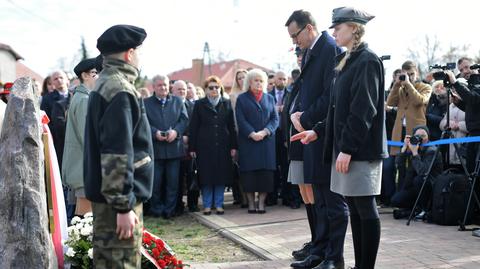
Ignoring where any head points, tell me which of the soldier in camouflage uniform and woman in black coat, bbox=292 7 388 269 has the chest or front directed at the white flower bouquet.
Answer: the woman in black coat

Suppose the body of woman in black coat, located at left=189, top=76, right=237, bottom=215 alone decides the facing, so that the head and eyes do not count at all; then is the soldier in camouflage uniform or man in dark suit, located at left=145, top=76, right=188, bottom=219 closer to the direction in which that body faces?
the soldier in camouflage uniform

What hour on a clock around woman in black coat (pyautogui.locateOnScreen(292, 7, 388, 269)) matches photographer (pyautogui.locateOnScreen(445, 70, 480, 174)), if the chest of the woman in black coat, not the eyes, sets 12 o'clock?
The photographer is roughly at 4 o'clock from the woman in black coat.

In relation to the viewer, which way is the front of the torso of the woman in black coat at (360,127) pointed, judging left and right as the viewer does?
facing to the left of the viewer

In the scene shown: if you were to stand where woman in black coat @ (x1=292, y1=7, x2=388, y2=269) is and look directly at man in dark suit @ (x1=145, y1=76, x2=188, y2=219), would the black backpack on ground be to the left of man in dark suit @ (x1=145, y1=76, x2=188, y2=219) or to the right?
right

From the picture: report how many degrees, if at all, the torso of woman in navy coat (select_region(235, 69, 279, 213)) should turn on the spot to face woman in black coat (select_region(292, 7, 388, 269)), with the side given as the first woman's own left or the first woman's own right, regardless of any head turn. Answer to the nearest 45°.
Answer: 0° — they already face them

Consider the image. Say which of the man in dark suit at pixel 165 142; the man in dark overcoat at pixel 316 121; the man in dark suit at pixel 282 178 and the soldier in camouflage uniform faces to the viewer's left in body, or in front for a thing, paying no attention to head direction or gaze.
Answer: the man in dark overcoat
